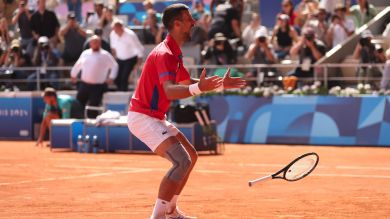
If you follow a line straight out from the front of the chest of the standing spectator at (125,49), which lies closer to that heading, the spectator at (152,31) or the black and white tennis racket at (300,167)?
the black and white tennis racket

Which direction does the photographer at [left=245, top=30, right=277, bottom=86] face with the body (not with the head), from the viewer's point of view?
toward the camera

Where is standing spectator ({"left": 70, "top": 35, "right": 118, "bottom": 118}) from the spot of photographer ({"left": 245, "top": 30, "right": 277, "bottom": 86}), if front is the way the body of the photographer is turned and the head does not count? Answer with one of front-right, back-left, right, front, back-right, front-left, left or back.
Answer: right

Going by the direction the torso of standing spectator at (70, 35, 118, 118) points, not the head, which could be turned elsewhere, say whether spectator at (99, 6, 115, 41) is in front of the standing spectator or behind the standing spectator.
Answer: behind

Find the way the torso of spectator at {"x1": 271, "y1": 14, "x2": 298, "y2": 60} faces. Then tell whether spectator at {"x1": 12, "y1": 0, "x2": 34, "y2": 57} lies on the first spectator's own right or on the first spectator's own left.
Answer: on the first spectator's own right

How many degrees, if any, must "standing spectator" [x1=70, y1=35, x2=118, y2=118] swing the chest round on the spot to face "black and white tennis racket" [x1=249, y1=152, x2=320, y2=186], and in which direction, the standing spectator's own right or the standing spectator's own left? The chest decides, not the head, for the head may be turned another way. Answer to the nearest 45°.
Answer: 0° — they already face it

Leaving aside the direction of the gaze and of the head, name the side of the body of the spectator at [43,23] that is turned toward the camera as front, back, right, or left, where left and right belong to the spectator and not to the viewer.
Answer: front

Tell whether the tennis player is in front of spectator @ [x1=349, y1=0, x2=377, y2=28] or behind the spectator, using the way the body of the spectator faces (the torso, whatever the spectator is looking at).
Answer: in front

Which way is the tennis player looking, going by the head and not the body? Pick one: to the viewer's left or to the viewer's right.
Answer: to the viewer's right

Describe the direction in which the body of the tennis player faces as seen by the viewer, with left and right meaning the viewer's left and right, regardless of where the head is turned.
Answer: facing to the right of the viewer

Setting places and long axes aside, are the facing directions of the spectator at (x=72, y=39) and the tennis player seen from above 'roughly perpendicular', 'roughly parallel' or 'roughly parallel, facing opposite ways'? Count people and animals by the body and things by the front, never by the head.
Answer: roughly perpendicular

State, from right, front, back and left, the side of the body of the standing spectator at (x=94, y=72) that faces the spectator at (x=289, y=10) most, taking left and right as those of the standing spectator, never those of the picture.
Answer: left

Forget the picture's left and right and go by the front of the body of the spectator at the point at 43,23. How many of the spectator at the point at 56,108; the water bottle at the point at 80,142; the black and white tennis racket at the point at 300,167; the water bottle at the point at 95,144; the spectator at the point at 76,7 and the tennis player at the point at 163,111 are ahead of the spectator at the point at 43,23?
5

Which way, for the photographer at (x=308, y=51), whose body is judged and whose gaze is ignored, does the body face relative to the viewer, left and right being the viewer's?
facing the viewer
